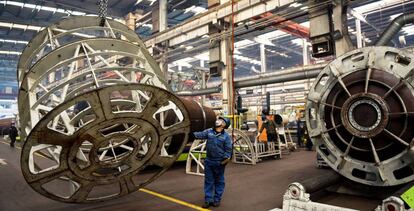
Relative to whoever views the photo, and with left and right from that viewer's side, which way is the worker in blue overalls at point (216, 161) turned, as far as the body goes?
facing the viewer and to the left of the viewer

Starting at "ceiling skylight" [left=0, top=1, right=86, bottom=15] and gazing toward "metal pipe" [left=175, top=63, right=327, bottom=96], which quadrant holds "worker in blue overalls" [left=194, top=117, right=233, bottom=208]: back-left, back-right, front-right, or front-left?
front-right

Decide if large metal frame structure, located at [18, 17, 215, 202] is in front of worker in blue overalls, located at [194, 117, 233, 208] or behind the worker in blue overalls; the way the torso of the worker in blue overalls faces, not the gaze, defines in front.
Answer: in front

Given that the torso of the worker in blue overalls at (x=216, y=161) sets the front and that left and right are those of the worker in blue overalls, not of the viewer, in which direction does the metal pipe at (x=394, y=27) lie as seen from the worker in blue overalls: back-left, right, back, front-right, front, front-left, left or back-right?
back

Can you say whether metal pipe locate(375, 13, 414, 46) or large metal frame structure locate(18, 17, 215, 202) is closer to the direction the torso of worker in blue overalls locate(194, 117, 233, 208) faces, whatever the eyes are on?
the large metal frame structure

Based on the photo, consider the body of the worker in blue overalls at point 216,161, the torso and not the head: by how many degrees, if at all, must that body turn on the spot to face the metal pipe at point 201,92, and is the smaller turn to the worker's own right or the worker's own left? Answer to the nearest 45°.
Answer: approximately 135° to the worker's own right
